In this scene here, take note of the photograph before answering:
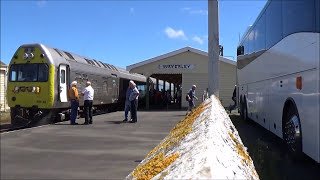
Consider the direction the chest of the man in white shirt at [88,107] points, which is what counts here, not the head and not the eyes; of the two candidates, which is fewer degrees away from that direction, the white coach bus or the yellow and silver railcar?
the yellow and silver railcar

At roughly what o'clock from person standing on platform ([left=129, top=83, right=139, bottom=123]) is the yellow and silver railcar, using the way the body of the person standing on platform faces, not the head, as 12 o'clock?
The yellow and silver railcar is roughly at 12 o'clock from the person standing on platform.

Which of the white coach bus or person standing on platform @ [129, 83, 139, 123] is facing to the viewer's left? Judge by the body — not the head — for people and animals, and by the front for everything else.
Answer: the person standing on platform
